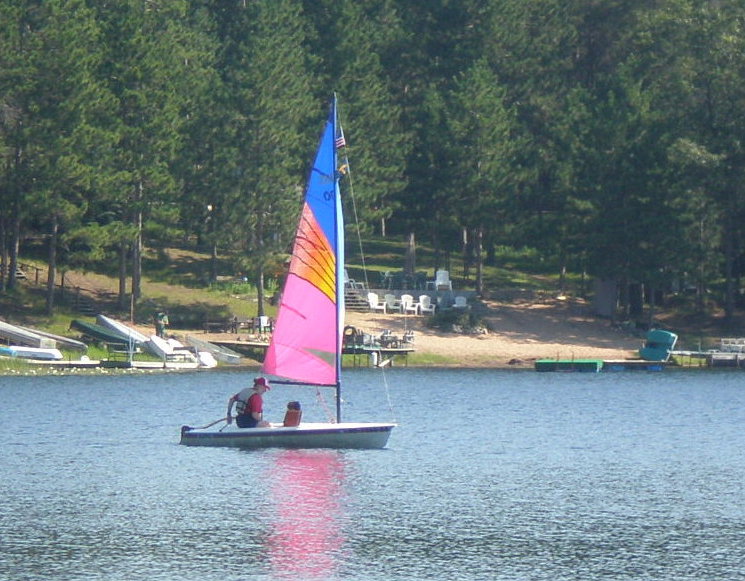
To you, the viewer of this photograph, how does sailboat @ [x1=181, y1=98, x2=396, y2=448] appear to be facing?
facing to the right of the viewer

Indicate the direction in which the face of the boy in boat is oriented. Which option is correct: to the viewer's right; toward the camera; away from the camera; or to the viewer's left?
to the viewer's right
